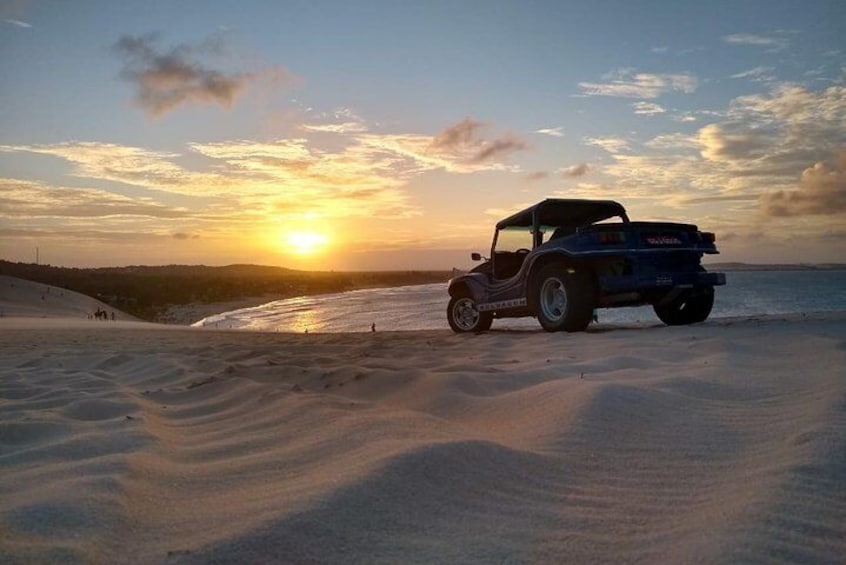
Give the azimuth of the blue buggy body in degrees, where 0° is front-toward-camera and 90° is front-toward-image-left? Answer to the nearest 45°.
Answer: approximately 135°
